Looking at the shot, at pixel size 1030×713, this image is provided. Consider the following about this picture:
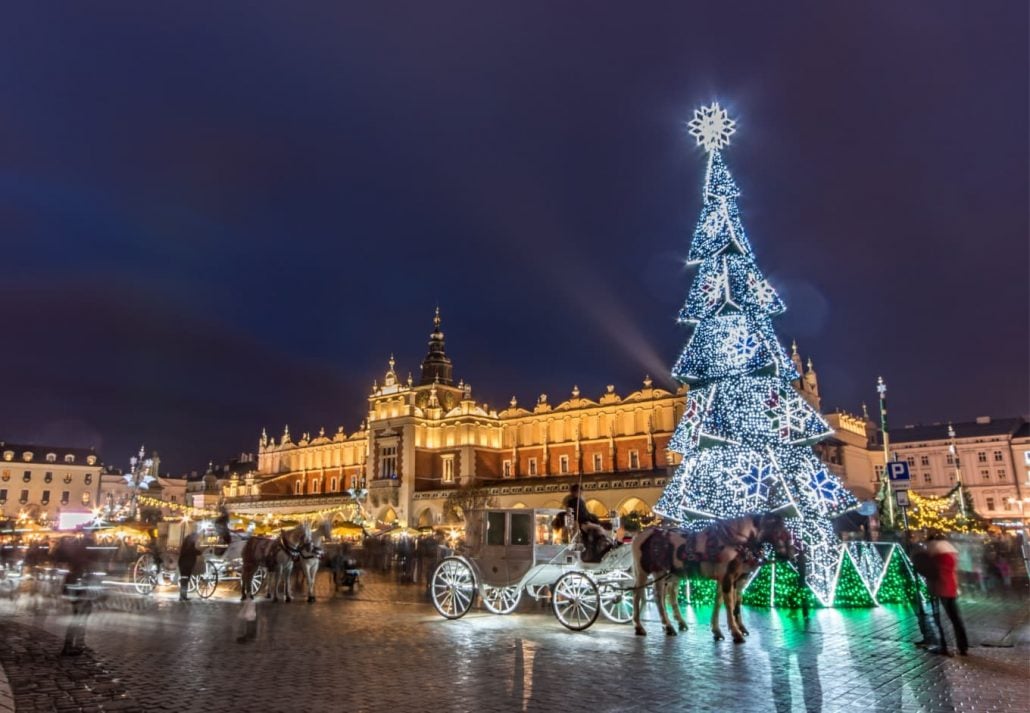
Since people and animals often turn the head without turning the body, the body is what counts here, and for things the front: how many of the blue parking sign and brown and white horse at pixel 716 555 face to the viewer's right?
1

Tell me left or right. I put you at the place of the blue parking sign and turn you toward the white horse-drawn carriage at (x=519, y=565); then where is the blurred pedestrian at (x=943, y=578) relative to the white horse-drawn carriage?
left

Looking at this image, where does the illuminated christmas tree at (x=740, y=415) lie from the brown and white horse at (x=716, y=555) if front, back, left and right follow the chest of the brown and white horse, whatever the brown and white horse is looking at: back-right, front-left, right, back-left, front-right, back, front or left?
left

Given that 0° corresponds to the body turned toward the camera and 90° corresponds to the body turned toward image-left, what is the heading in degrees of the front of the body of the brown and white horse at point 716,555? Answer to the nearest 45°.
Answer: approximately 270°

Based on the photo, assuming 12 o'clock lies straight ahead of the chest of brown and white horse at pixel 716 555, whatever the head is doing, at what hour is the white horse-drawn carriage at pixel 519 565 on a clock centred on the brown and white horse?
The white horse-drawn carriage is roughly at 7 o'clock from the brown and white horse.

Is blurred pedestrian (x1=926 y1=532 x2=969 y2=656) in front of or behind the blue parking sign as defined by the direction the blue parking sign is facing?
in front

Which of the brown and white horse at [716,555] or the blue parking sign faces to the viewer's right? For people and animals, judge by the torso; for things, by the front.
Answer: the brown and white horse

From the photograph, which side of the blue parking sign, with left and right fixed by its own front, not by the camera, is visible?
front

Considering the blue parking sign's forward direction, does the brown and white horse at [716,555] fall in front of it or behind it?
in front

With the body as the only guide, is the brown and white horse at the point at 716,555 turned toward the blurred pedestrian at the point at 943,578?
yes

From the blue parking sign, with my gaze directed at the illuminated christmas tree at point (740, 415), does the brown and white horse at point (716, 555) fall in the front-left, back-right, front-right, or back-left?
front-left

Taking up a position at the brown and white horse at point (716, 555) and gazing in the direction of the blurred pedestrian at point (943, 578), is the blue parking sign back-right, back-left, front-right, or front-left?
front-left

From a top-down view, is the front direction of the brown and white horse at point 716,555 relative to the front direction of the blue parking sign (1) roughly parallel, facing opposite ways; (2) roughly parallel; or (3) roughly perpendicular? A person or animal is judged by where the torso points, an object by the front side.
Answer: roughly perpendicular

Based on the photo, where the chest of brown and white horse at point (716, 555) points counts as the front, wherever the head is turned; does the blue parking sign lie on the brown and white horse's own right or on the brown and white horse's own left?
on the brown and white horse's own left
